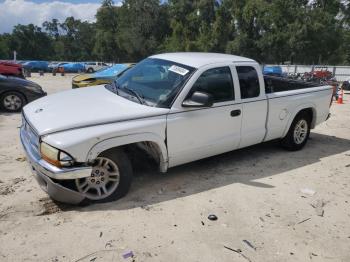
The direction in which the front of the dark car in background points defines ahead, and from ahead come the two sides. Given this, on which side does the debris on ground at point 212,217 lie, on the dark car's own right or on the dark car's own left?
on the dark car's own right

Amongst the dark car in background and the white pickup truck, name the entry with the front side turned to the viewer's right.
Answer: the dark car in background

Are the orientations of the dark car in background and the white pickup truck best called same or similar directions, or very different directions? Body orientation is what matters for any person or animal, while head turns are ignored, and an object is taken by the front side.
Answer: very different directions

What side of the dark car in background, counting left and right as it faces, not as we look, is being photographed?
right

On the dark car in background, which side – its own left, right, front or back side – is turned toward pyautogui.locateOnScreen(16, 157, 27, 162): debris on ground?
right

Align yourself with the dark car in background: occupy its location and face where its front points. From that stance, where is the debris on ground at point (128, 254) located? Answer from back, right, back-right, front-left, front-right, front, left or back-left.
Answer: right

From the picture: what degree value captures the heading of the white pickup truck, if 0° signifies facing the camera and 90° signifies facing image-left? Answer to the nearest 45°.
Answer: approximately 45°

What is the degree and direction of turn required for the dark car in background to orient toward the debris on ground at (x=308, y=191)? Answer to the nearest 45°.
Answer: approximately 45° to its right

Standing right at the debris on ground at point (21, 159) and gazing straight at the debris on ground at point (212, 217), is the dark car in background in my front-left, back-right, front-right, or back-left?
back-left

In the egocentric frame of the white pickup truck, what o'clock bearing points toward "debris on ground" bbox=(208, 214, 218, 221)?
The debris on ground is roughly at 9 o'clock from the white pickup truck.

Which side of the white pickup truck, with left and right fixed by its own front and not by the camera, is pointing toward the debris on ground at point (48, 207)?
front

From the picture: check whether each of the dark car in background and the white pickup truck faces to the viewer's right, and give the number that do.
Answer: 1

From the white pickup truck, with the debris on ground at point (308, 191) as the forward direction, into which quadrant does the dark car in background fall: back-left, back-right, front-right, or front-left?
back-left
